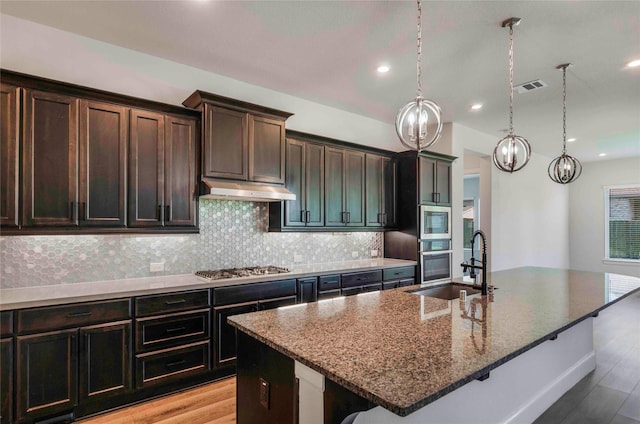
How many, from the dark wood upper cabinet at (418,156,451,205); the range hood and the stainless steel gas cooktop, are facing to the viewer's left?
0

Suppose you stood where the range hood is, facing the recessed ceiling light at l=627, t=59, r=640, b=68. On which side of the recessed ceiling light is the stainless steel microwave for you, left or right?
left

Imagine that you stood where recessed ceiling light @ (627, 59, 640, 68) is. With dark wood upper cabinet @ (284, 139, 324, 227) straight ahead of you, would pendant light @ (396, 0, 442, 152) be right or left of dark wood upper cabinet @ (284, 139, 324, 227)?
left

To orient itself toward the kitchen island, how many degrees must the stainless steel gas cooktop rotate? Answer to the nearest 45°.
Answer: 0° — it already faces it

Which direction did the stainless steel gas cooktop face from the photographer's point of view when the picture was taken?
facing the viewer and to the right of the viewer

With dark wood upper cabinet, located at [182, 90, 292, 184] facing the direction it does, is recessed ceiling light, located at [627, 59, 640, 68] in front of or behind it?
in front

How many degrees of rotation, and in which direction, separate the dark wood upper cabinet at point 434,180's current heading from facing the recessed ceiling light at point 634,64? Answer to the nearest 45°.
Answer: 0° — it already faces it

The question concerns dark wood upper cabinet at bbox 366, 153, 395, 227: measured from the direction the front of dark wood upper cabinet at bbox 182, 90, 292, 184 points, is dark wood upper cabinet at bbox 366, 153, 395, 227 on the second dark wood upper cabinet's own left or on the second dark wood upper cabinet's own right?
on the second dark wood upper cabinet's own left

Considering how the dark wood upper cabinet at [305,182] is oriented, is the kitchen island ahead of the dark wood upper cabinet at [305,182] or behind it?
ahead

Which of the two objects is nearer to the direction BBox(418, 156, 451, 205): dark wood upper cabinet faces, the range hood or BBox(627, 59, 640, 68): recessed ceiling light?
the recessed ceiling light

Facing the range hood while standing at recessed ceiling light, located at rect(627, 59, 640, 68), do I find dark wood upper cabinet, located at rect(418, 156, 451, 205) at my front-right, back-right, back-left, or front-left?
front-right

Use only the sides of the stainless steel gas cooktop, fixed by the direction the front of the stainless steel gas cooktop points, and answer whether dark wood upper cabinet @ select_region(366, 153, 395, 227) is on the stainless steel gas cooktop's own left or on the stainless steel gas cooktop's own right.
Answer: on the stainless steel gas cooktop's own left

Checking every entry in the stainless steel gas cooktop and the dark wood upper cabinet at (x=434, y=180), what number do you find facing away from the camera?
0

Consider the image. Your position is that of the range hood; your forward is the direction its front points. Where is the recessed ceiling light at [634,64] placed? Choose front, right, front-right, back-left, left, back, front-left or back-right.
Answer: front-left
